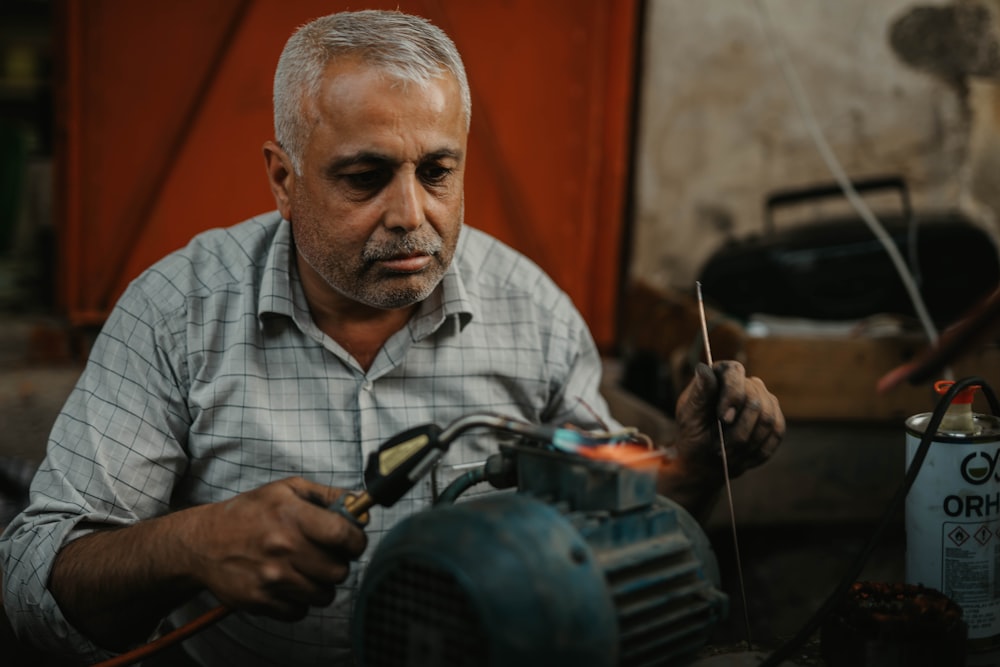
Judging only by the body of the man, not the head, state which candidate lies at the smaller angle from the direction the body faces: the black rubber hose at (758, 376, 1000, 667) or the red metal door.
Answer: the black rubber hose

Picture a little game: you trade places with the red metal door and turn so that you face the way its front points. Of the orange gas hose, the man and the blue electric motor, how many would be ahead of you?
3

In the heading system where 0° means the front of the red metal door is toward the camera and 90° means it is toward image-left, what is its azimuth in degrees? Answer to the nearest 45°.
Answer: approximately 0°

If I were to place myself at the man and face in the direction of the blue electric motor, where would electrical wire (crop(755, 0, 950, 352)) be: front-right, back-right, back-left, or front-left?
back-left

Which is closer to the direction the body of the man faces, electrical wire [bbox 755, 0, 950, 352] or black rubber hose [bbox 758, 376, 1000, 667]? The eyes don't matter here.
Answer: the black rubber hose

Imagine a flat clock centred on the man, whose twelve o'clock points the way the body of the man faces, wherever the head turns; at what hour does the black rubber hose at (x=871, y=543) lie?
The black rubber hose is roughly at 10 o'clock from the man.

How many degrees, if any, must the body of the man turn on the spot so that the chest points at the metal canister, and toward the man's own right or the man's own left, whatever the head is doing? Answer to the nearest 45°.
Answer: approximately 45° to the man's own left

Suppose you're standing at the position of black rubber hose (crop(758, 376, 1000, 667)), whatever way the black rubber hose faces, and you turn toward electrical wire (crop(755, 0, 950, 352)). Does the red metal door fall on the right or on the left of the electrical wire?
left

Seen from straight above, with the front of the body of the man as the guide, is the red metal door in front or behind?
behind

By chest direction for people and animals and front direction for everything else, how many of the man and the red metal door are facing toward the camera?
2
